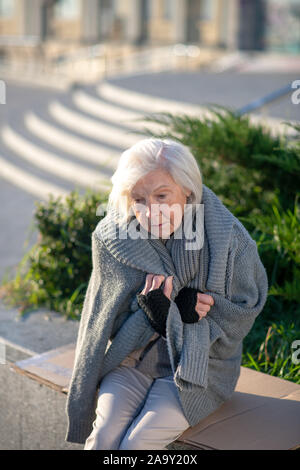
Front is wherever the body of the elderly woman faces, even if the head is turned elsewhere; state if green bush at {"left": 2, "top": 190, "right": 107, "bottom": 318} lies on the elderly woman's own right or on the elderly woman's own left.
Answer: on the elderly woman's own right

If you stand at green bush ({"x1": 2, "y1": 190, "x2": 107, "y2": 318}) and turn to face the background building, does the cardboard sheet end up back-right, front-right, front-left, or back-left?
back-right

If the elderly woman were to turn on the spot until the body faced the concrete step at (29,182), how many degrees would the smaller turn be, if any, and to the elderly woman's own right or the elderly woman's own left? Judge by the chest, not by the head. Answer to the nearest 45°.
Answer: approximately 135° to the elderly woman's own right

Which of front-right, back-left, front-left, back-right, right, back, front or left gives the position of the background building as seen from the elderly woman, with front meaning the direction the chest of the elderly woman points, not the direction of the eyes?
back-right

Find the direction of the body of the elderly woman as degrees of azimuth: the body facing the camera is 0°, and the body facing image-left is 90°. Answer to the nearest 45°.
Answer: approximately 45°

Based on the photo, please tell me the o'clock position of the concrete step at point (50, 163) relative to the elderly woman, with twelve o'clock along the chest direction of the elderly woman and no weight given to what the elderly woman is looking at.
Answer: The concrete step is roughly at 4 o'clock from the elderly woman.

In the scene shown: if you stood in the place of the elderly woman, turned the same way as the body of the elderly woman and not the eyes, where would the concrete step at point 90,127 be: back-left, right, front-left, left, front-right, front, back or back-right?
back-right

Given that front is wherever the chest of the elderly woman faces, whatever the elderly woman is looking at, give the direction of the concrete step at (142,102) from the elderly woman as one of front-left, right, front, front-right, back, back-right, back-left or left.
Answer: back-right

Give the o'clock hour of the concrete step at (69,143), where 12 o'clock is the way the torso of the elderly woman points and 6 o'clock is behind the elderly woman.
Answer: The concrete step is roughly at 4 o'clock from the elderly woman.

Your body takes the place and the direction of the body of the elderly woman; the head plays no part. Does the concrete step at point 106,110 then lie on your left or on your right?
on your right
